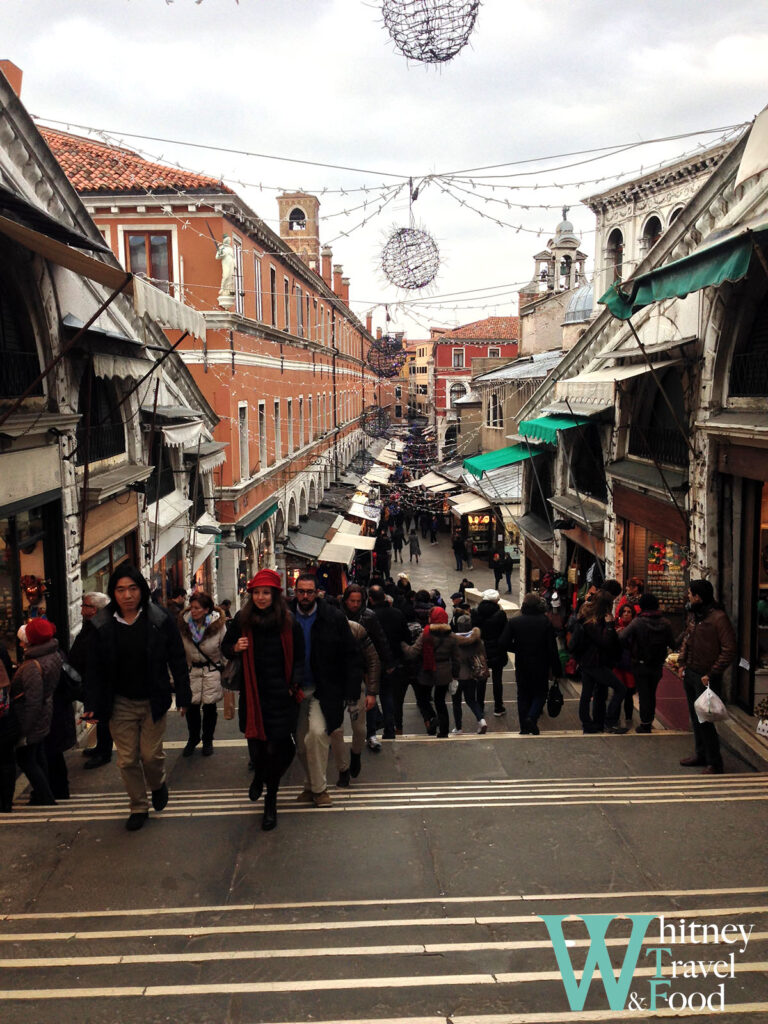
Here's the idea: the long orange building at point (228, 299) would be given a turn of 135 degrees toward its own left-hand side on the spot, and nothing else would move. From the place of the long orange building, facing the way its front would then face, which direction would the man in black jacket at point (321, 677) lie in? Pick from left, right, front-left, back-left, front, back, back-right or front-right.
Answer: back-left

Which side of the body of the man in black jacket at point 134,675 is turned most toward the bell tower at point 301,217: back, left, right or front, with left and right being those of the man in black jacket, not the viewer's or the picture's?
back

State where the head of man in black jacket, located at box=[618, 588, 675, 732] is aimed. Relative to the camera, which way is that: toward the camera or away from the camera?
away from the camera

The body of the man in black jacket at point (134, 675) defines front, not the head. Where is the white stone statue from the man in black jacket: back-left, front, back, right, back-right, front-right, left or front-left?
back

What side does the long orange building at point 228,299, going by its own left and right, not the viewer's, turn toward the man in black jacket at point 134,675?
right

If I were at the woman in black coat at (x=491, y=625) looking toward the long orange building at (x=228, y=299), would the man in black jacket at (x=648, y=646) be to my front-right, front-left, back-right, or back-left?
back-right

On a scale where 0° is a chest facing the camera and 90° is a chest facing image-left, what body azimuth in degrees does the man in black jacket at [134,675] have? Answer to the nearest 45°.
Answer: approximately 0°

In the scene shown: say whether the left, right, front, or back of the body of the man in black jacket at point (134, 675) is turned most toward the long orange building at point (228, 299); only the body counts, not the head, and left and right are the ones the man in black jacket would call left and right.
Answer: back

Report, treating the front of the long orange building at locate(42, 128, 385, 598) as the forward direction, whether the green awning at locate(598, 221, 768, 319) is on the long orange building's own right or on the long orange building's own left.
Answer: on the long orange building's own right

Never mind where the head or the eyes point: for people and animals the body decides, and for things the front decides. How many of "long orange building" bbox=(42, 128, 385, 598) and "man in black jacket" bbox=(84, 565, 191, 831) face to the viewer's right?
1

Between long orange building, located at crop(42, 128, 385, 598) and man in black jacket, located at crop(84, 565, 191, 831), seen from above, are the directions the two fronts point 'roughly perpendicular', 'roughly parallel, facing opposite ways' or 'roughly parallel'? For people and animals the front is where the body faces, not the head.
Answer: roughly perpendicular

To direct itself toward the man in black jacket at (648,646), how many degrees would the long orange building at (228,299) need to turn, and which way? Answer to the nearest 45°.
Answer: approximately 90° to its right

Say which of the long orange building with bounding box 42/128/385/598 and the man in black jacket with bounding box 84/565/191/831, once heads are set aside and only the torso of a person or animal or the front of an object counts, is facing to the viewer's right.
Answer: the long orange building

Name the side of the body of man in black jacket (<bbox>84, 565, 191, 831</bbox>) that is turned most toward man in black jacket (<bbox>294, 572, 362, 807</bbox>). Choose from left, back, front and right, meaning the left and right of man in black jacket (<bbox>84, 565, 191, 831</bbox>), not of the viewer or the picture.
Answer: left

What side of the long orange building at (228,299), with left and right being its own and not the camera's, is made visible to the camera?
right
